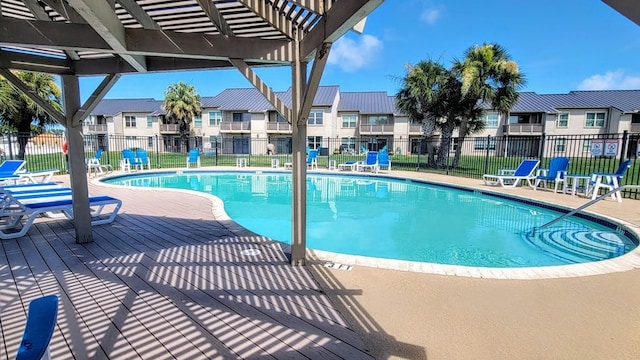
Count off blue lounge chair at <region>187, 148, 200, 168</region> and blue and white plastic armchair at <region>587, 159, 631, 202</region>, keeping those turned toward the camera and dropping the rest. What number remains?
1

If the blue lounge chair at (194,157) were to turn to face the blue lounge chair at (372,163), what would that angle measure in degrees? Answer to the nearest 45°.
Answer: approximately 45° to its left

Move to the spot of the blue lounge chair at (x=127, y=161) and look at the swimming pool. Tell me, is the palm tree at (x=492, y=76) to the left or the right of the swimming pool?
left

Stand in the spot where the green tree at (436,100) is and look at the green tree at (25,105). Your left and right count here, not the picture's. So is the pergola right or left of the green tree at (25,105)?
left

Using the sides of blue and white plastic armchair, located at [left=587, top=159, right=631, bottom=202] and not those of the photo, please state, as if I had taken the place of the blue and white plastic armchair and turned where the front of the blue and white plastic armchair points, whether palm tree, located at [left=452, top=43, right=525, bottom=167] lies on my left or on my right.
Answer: on my right

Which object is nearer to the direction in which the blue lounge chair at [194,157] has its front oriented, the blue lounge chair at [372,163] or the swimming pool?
the swimming pool

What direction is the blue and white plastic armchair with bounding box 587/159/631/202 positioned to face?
to the viewer's left

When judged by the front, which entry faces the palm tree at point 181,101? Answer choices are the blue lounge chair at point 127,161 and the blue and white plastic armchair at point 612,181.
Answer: the blue and white plastic armchair
